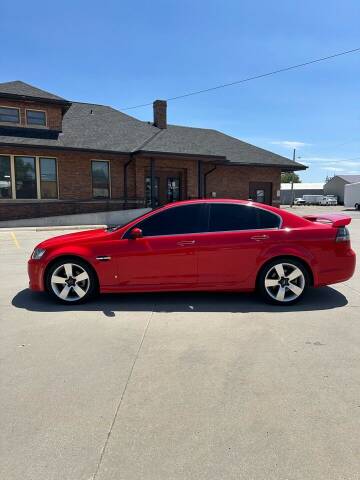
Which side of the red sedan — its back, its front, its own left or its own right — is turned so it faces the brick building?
right

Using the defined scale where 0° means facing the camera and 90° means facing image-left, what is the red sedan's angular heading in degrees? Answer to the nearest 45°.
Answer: approximately 90°
